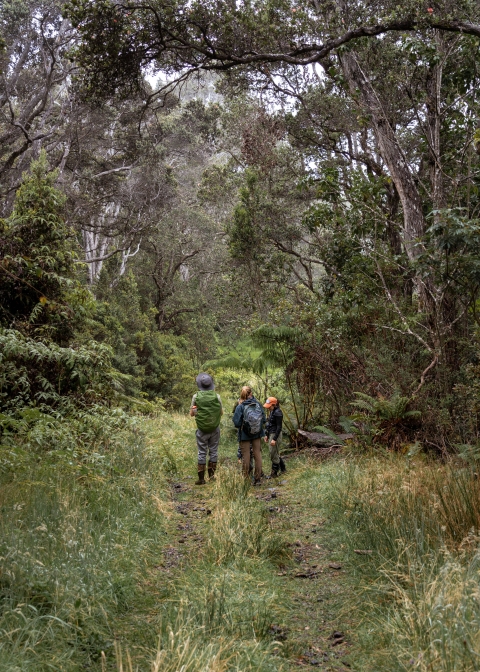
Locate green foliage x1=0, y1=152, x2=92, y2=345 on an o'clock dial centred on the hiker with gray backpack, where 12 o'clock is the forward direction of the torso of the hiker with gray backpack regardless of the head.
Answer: The green foliage is roughly at 11 o'clock from the hiker with gray backpack.

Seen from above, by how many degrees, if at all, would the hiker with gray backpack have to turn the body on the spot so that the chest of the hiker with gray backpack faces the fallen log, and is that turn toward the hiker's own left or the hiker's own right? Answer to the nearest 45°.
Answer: approximately 90° to the hiker's own right

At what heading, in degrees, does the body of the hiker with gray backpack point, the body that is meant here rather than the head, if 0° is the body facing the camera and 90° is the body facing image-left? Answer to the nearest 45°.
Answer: approximately 135°

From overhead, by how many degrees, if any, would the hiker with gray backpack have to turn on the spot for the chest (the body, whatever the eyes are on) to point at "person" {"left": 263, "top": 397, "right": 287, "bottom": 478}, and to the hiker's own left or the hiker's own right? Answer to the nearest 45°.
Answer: approximately 90° to the hiker's own right
